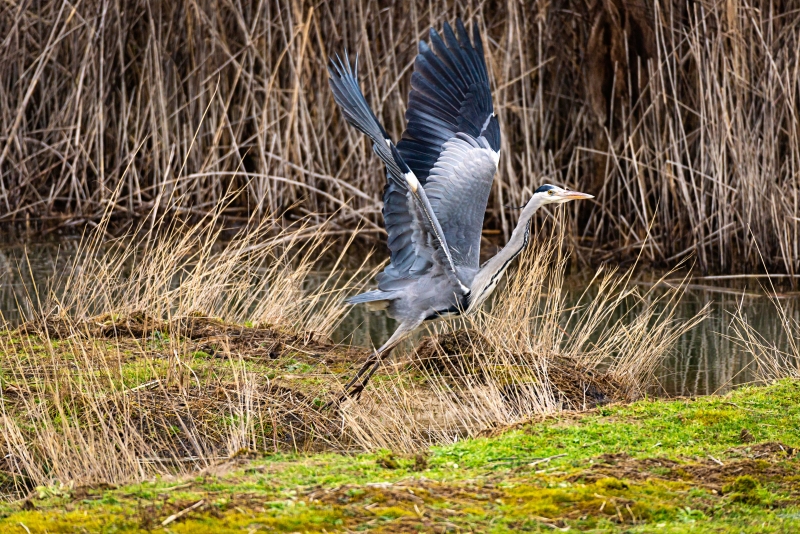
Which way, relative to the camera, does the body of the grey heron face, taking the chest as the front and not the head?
to the viewer's right
